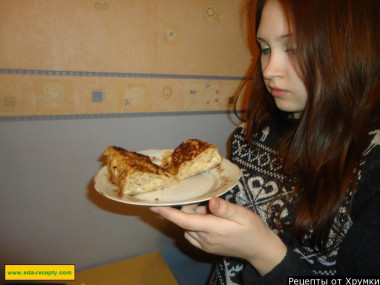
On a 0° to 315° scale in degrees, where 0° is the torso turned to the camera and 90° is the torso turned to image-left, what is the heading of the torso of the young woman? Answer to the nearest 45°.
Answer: approximately 45°
